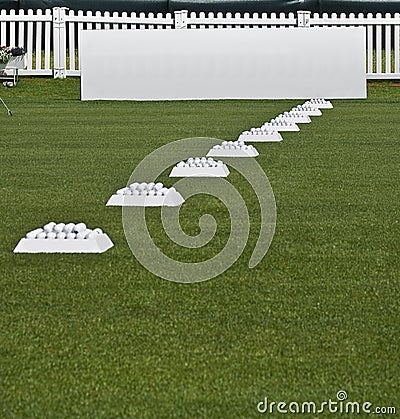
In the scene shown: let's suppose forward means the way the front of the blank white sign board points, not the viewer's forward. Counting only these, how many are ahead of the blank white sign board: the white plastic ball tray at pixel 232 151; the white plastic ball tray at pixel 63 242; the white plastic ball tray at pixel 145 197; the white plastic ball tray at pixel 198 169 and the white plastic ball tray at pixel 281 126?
5

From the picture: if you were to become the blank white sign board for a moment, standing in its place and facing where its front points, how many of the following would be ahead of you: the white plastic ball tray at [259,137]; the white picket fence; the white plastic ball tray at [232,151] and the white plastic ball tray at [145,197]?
3

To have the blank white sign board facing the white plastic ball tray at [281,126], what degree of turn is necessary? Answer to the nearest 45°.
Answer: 0° — it already faces it

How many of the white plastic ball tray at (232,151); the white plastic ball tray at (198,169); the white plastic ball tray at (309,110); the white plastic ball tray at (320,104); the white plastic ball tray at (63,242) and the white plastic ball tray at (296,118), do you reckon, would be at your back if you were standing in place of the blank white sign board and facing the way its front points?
0

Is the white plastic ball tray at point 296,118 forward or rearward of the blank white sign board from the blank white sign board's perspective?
forward

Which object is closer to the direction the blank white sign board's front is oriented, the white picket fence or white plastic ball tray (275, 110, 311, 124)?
the white plastic ball tray

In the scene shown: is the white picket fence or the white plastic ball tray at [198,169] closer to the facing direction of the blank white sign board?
the white plastic ball tray

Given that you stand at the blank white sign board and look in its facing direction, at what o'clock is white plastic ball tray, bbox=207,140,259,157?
The white plastic ball tray is roughly at 12 o'clock from the blank white sign board.

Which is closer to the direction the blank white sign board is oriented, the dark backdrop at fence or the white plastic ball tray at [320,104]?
the white plastic ball tray

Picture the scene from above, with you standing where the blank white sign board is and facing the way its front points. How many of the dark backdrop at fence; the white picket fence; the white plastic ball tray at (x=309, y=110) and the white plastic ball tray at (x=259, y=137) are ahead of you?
2

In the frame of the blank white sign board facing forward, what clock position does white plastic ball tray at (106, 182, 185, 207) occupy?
The white plastic ball tray is roughly at 12 o'clock from the blank white sign board.

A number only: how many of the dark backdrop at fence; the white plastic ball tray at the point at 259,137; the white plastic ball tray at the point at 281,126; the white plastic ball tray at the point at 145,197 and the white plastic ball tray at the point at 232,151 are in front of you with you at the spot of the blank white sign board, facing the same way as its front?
4

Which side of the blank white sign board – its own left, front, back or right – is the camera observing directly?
front

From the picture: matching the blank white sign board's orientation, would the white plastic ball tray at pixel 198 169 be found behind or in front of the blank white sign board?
in front
